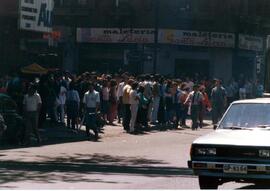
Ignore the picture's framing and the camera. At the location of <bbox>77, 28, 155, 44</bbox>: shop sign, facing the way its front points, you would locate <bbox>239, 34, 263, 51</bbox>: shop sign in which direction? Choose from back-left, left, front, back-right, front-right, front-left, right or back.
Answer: left

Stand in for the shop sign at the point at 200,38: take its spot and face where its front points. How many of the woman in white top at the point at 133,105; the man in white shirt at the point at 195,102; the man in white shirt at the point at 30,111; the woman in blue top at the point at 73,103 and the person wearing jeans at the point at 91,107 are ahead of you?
5

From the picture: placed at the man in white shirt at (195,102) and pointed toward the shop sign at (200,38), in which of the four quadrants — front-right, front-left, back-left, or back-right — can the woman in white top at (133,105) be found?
back-left

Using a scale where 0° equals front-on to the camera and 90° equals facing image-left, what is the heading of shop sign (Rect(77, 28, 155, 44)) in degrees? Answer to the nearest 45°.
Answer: approximately 0°
